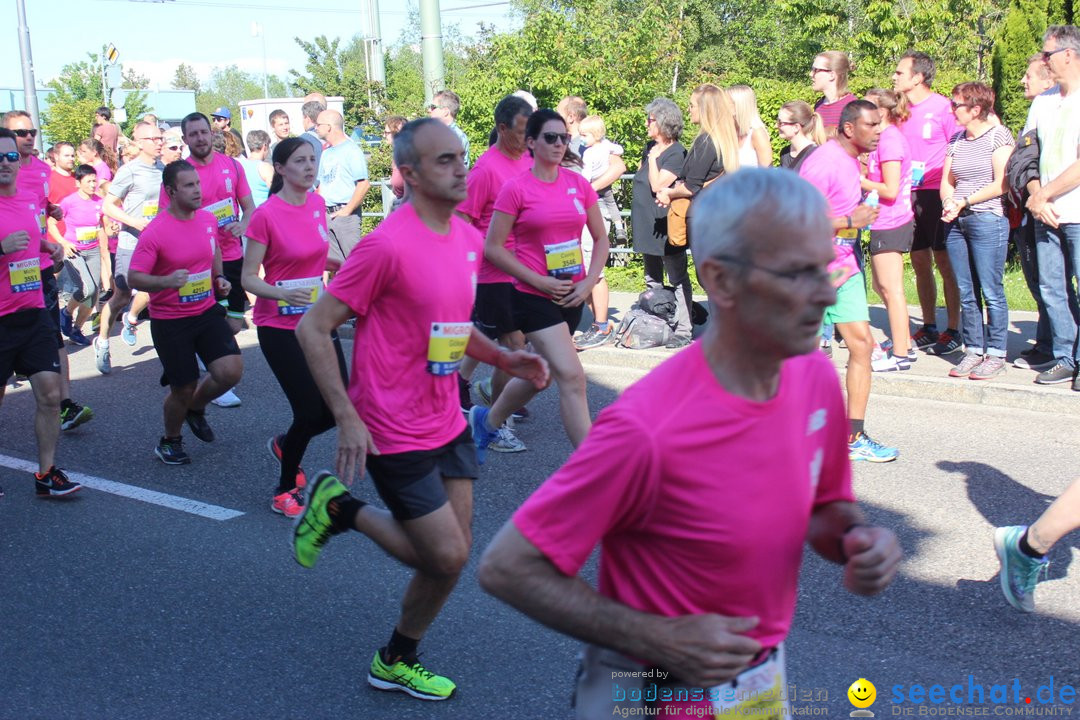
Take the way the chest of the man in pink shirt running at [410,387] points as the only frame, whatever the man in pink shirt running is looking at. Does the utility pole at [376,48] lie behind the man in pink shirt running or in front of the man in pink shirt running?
behind

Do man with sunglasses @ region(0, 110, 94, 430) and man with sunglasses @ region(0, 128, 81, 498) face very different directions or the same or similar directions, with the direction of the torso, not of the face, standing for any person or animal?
same or similar directions

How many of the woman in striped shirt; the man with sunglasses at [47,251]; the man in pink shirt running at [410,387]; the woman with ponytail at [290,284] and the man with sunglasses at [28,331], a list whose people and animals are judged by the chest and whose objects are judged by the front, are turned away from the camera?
0

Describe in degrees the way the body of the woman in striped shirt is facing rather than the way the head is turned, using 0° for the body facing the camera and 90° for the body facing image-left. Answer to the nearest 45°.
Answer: approximately 45°

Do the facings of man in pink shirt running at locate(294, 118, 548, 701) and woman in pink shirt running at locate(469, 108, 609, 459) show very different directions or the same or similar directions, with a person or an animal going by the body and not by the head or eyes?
same or similar directions

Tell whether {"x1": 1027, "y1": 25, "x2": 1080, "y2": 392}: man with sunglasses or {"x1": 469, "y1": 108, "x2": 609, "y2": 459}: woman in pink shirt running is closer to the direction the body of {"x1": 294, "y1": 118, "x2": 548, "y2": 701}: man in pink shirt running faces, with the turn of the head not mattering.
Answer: the man with sunglasses

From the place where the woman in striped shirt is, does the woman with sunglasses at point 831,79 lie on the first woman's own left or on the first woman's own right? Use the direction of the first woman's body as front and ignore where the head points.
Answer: on the first woman's own right

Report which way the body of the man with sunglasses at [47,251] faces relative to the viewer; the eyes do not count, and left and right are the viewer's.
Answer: facing the viewer and to the right of the viewer

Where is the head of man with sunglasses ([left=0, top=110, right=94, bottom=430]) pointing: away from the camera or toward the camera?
toward the camera

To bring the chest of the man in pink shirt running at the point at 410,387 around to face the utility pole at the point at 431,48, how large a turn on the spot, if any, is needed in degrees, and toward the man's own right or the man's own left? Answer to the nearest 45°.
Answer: approximately 135° to the man's own left

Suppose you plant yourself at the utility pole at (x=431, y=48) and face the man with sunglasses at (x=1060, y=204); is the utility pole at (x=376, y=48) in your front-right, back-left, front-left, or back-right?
back-left

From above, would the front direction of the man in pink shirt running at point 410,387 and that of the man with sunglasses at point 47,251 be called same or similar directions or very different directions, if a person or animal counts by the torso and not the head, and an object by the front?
same or similar directions

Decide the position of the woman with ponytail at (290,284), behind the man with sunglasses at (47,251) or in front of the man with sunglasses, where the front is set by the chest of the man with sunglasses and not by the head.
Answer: in front

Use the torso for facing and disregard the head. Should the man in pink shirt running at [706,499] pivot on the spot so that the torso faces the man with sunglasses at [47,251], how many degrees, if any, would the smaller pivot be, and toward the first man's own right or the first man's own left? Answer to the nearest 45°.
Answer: approximately 180°
